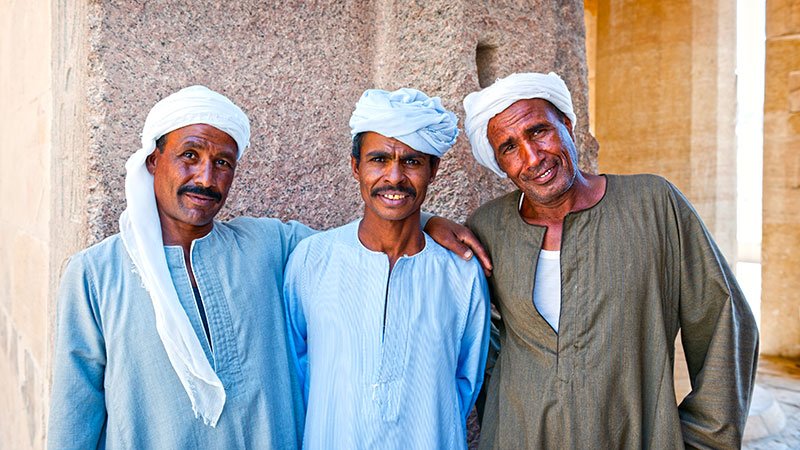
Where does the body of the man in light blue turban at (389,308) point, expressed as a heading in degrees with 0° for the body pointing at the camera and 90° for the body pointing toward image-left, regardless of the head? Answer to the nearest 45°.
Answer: approximately 0°

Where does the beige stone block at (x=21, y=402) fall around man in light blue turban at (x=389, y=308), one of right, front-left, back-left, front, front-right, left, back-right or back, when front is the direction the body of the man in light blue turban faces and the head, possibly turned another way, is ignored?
back-right

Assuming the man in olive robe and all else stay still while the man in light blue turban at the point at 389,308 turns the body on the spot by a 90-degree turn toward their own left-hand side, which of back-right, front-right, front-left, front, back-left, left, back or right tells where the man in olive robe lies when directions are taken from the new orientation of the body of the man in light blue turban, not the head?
front

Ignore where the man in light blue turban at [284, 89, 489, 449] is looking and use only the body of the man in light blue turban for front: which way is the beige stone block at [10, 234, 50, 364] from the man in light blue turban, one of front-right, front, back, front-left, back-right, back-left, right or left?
back-right
